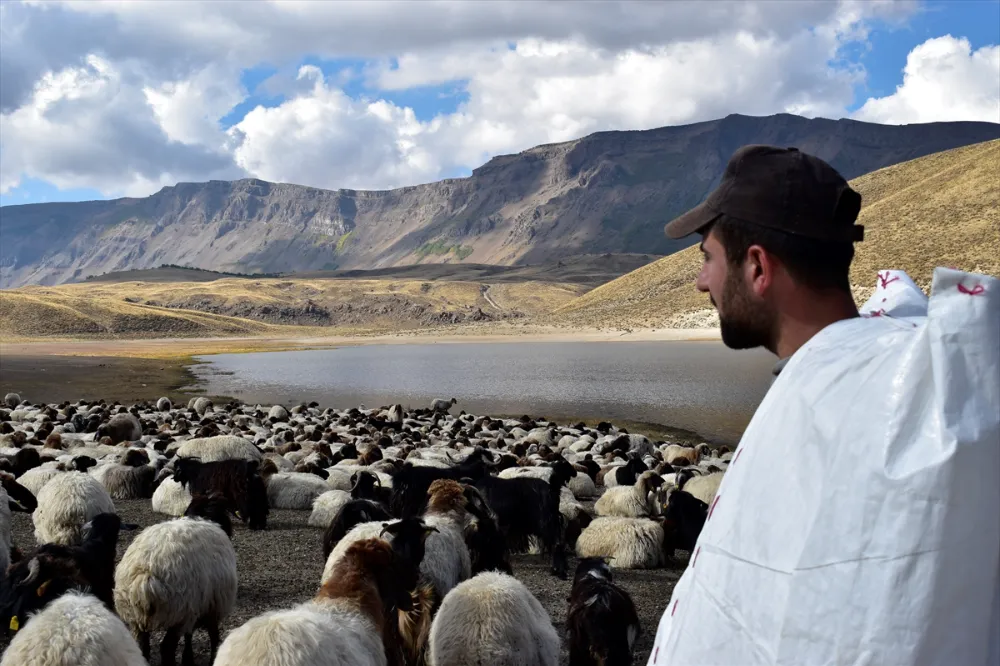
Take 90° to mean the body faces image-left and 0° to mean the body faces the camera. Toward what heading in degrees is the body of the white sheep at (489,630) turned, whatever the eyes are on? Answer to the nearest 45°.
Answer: approximately 180°

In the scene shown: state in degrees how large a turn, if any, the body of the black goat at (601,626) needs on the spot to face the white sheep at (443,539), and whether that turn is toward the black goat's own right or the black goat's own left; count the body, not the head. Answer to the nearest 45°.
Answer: approximately 45° to the black goat's own left

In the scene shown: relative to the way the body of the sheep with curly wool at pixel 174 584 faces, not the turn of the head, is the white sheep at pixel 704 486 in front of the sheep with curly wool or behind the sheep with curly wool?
in front

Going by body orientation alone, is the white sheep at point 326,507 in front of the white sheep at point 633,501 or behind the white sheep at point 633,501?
behind

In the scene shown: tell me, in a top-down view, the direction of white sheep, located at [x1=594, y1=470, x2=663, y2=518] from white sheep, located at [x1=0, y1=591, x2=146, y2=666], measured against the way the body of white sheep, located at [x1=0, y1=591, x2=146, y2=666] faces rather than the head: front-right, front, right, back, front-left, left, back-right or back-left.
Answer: front-right

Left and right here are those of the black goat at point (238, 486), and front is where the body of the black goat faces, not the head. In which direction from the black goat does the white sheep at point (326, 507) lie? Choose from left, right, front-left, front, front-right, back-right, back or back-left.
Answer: back

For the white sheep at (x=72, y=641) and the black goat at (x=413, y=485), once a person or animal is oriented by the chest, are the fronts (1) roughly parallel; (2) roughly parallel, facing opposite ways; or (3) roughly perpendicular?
roughly perpendicular

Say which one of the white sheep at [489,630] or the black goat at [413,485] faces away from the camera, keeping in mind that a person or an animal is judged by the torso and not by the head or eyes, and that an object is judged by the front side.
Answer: the white sheep

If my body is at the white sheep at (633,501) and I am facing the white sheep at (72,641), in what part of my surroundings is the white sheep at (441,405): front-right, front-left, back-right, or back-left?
back-right
